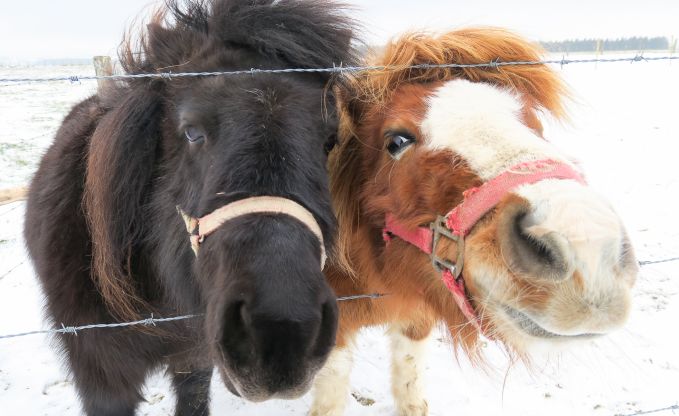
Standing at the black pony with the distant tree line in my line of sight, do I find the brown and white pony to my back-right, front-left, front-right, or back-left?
front-right

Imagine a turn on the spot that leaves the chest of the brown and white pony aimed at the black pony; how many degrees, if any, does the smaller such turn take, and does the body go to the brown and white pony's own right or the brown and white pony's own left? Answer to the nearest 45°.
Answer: approximately 135° to the brown and white pony's own right

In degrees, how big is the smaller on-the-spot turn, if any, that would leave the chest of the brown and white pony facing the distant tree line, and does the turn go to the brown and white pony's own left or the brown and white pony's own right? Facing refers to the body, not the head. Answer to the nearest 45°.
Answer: approximately 135° to the brown and white pony's own left

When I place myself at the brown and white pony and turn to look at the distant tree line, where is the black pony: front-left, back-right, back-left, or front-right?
back-left

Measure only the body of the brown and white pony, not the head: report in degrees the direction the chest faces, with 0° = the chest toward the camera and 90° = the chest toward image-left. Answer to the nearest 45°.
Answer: approximately 315°

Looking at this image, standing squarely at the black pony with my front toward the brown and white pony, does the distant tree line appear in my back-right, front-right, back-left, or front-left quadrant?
front-left

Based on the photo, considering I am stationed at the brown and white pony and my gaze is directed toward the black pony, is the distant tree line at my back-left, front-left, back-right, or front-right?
back-right
